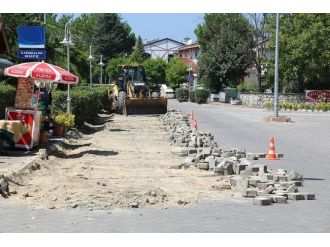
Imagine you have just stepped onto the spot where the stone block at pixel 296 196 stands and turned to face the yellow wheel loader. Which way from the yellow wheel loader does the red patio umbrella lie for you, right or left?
left

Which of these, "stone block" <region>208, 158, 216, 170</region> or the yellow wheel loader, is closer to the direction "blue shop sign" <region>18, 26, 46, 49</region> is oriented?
the stone block

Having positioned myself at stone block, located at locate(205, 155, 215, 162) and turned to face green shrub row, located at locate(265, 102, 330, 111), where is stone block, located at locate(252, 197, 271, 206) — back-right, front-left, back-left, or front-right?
back-right

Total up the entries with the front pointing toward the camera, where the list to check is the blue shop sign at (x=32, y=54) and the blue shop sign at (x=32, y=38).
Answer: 2

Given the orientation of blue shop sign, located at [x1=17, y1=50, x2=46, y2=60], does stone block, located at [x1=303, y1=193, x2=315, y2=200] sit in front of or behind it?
in front

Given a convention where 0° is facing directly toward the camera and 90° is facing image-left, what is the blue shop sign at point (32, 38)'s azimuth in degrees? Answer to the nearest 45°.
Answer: approximately 0°

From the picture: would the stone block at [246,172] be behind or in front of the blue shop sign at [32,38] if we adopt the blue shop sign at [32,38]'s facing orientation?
in front

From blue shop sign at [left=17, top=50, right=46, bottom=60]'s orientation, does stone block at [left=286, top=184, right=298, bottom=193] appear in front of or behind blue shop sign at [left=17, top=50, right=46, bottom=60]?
in front
